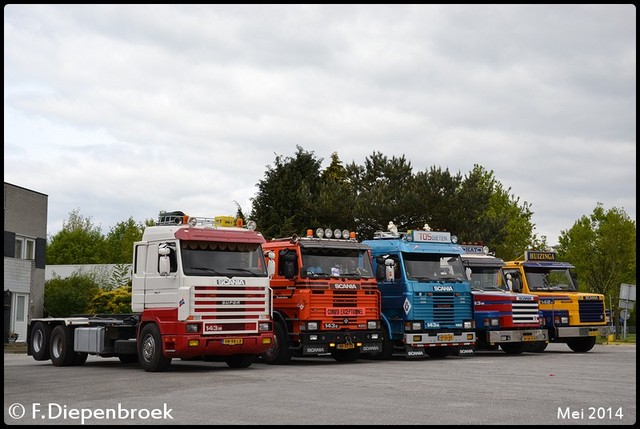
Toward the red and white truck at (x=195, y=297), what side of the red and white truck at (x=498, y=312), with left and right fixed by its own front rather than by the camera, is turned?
right

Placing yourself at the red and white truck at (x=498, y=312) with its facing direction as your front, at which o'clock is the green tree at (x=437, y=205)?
The green tree is roughly at 7 o'clock from the red and white truck.

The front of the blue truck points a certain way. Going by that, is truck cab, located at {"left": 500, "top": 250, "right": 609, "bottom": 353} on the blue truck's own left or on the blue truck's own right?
on the blue truck's own left

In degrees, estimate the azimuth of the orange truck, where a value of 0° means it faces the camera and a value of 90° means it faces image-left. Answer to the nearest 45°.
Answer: approximately 315°

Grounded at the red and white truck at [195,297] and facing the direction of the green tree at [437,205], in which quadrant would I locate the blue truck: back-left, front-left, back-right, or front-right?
front-right

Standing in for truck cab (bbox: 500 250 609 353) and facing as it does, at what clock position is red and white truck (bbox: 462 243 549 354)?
The red and white truck is roughly at 3 o'clock from the truck cab.

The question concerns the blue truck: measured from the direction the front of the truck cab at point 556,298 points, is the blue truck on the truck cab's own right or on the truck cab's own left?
on the truck cab's own right

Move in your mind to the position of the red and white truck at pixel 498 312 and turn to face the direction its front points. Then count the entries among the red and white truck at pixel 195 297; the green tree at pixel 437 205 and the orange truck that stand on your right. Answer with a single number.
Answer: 2

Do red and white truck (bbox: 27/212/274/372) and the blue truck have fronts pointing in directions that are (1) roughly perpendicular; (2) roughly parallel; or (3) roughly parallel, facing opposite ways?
roughly parallel

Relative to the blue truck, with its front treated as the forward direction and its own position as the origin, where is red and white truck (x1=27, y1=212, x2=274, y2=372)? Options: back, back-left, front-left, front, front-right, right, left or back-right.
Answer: right

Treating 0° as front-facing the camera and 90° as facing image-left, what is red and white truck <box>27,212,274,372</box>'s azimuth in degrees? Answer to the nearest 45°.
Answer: approximately 315°

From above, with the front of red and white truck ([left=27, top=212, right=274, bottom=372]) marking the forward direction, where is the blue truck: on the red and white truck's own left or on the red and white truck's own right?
on the red and white truck's own left

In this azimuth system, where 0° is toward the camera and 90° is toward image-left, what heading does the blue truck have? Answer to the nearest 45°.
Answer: approximately 315°

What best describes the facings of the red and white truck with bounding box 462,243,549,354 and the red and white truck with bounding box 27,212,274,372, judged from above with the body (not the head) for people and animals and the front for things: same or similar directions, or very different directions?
same or similar directions

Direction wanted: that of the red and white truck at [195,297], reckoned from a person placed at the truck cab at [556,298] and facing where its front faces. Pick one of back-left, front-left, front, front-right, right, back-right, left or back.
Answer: right

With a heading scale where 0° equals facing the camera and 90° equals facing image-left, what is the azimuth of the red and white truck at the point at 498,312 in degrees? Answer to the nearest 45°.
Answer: approximately 315°

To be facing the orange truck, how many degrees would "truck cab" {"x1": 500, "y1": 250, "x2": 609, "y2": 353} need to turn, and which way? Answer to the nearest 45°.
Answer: approximately 90° to its right

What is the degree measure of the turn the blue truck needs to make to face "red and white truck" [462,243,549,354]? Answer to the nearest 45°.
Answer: approximately 90° to its left

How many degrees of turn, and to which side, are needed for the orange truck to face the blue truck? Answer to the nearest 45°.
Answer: approximately 90° to its left
